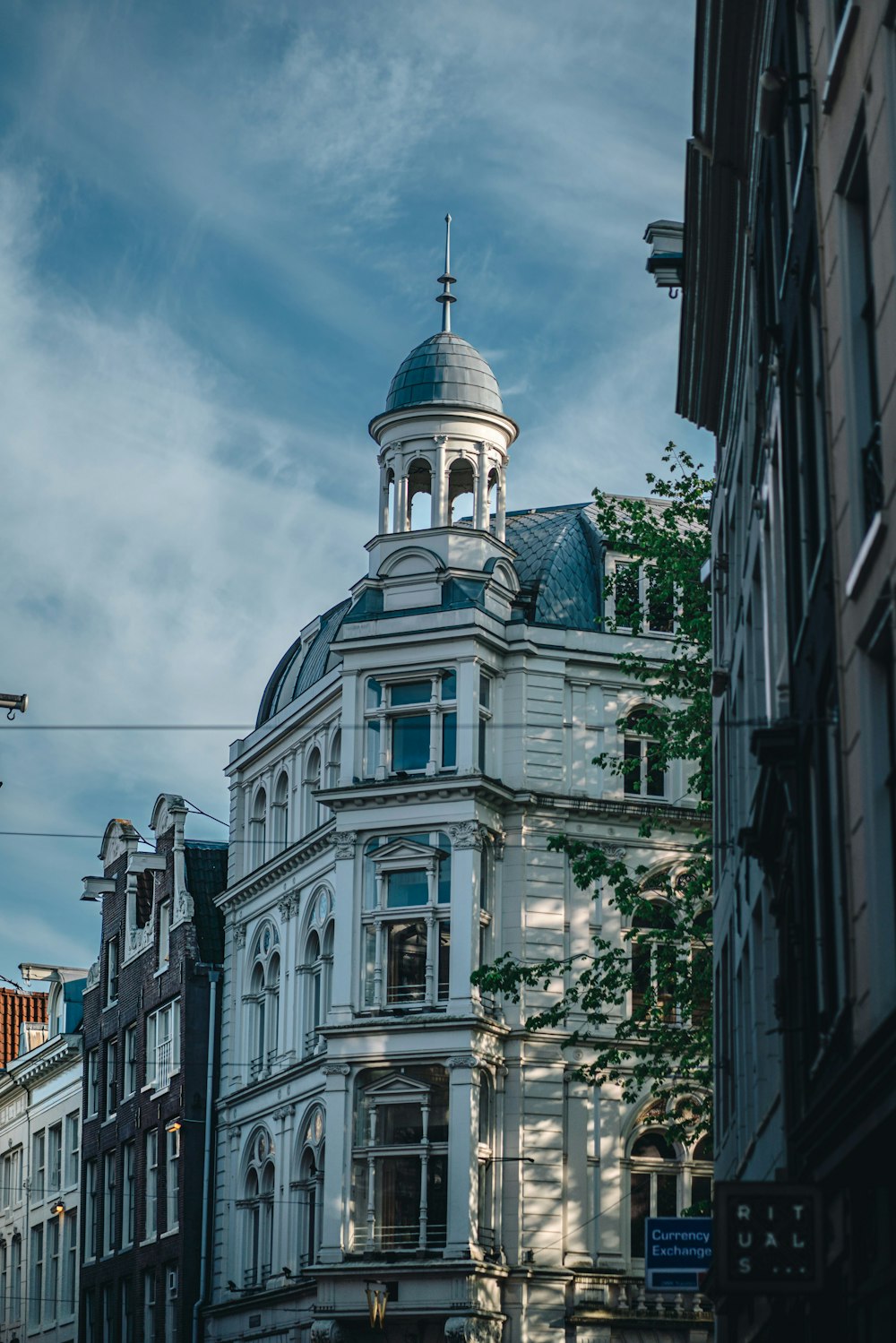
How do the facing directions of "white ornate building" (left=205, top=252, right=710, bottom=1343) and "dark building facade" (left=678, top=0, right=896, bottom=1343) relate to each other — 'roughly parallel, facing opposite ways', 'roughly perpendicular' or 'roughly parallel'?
roughly perpendicular

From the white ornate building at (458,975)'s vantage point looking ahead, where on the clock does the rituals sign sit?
The rituals sign is roughly at 12 o'clock from the white ornate building.

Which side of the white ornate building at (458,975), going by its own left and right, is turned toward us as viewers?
front

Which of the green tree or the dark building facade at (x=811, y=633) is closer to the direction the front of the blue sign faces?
the dark building facade

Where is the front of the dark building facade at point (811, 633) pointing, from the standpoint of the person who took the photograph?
facing to the left of the viewer

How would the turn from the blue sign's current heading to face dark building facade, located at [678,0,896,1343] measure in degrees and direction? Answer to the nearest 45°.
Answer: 0° — it already faces it

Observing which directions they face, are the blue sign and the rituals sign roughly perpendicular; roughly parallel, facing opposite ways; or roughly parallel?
roughly parallel

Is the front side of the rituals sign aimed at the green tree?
no

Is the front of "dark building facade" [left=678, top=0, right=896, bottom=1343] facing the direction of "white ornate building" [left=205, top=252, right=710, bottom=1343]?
no

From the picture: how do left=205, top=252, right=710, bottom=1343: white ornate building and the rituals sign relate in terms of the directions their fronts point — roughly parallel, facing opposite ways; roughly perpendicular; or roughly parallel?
roughly parallel

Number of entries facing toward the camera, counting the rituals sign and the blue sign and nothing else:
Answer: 2

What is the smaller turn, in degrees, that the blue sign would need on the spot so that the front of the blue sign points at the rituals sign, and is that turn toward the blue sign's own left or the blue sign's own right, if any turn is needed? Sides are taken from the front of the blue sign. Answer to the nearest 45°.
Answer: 0° — it already faces it

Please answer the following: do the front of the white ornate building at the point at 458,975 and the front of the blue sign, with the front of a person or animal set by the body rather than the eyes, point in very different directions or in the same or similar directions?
same or similar directions

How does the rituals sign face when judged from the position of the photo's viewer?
facing the viewer
